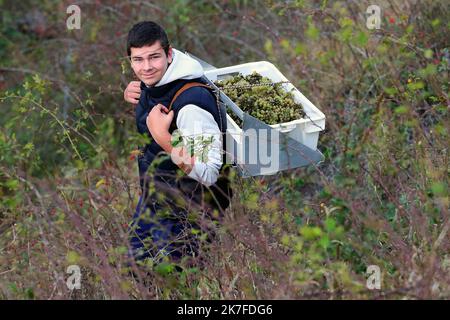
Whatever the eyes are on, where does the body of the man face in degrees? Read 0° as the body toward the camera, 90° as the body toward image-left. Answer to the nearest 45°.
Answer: approximately 45°
